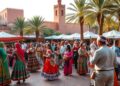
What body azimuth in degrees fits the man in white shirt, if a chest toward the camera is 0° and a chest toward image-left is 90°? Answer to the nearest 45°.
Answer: approximately 135°

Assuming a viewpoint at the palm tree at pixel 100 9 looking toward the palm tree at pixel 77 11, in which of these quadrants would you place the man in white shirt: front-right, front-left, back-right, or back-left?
back-left

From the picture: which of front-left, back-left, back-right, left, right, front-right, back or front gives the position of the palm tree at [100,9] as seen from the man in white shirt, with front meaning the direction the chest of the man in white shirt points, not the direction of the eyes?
front-right

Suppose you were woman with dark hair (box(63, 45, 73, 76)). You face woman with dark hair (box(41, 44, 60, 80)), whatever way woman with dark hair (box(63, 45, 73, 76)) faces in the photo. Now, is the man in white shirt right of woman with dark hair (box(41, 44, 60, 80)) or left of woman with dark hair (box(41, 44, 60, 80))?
left
